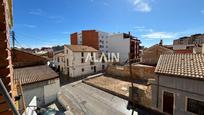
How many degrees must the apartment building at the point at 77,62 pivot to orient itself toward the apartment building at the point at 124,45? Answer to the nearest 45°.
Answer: approximately 90° to its left

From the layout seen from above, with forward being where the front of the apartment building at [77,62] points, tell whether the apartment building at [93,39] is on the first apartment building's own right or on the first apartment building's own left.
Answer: on the first apartment building's own left

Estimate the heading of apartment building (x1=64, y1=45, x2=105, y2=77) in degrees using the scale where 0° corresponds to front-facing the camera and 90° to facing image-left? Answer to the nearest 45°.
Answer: approximately 315°

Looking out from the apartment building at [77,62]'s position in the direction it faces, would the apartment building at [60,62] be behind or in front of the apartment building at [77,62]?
behind

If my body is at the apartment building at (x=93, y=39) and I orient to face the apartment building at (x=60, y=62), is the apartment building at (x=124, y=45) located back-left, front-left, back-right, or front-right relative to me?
back-left
